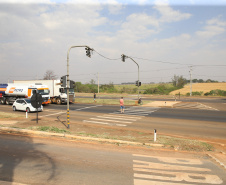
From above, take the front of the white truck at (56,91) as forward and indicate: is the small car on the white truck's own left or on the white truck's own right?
on the white truck's own right

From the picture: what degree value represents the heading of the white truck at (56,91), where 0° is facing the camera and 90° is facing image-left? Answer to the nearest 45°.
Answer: approximately 315°

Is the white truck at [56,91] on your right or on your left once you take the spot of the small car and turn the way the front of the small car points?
on your left

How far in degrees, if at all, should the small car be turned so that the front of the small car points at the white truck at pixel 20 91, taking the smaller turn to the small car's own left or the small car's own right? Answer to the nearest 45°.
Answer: approximately 135° to the small car's own left
